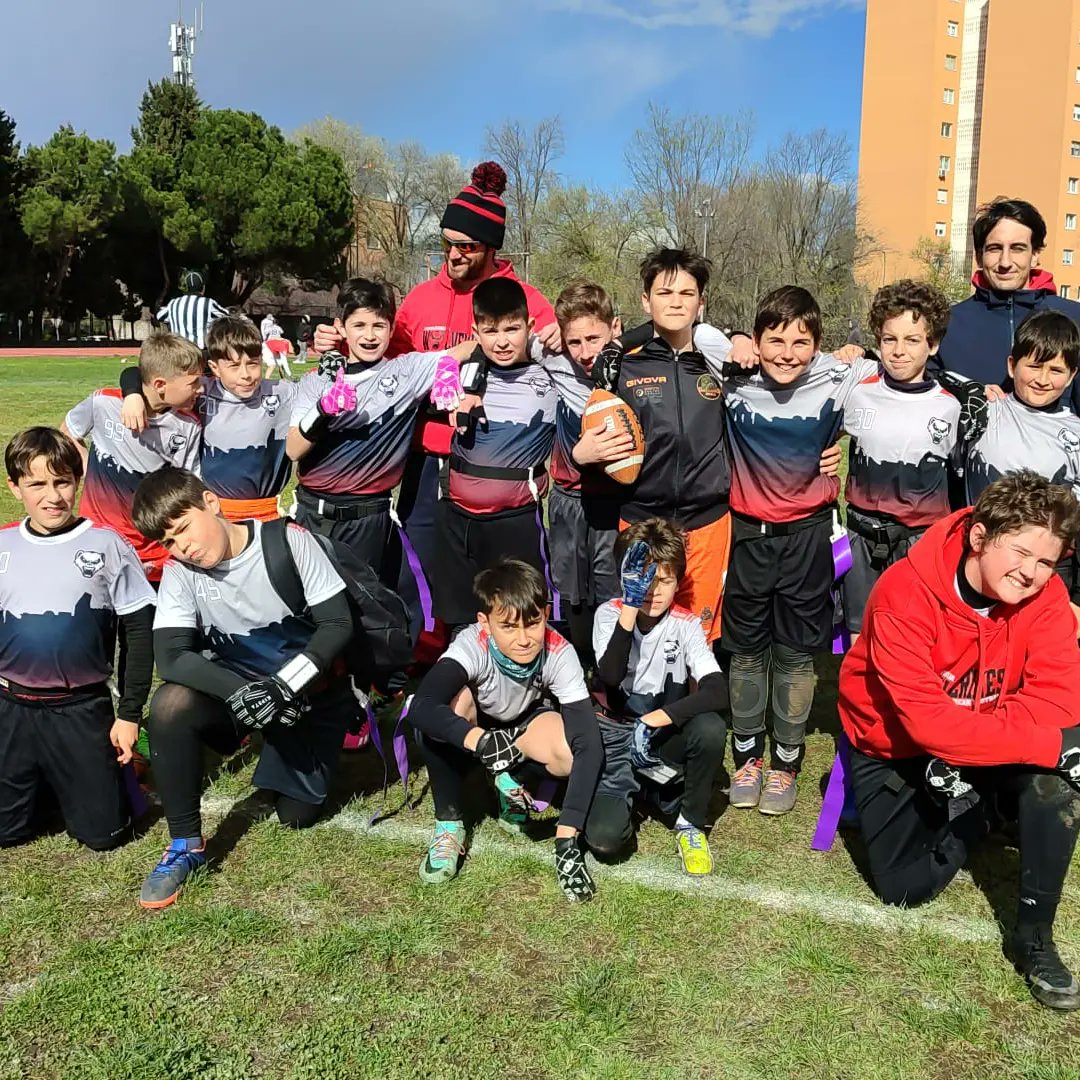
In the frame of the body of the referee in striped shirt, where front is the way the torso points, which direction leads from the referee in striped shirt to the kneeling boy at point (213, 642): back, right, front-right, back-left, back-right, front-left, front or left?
back

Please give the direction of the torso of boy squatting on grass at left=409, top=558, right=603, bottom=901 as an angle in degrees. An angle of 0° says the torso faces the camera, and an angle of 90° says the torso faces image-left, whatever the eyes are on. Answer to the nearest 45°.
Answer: approximately 0°

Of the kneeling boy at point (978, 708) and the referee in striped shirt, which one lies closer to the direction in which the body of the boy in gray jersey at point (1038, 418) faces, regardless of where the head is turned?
the kneeling boy

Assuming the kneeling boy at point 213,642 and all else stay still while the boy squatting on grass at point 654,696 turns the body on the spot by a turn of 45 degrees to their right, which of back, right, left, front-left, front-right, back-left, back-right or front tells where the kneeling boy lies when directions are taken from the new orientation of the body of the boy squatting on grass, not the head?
front-right

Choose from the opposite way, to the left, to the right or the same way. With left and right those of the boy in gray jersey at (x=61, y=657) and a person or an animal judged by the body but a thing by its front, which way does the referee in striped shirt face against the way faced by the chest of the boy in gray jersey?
the opposite way

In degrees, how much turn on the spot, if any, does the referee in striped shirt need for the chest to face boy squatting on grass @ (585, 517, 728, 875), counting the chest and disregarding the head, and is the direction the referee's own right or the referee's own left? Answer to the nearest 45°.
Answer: approximately 135° to the referee's own right

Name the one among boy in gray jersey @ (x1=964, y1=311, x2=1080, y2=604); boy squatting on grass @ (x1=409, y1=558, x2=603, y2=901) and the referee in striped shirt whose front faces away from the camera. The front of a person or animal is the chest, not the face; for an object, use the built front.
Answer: the referee in striped shirt

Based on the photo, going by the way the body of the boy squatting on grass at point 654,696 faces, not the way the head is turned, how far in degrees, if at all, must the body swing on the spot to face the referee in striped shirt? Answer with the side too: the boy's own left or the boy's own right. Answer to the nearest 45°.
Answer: approximately 135° to the boy's own right

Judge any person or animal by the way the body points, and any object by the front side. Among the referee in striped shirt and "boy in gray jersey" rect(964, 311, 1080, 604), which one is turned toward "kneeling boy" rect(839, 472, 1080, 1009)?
the boy in gray jersey

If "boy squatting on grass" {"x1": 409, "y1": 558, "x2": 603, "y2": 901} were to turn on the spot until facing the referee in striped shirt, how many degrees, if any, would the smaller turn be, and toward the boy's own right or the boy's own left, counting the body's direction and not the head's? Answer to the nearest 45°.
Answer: approximately 135° to the boy's own right

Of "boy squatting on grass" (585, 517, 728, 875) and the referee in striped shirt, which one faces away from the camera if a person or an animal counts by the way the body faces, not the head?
the referee in striped shirt
